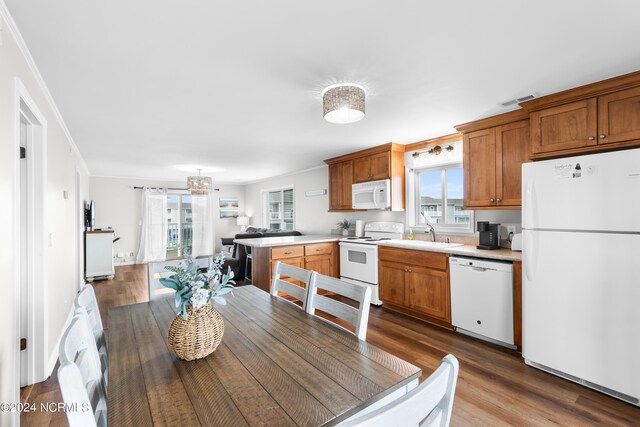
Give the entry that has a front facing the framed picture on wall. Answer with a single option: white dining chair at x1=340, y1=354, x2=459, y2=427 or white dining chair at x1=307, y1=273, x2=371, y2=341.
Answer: white dining chair at x1=340, y1=354, x2=459, y2=427

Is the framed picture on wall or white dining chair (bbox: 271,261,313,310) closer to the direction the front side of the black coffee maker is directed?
the white dining chair

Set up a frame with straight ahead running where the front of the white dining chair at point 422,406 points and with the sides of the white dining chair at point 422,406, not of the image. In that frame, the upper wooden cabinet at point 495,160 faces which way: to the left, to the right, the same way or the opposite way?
to the left

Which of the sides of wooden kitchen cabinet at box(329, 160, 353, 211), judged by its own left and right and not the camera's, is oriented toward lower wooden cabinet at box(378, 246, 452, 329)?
left

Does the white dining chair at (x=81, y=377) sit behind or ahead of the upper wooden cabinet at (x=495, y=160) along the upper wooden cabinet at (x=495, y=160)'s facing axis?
ahead

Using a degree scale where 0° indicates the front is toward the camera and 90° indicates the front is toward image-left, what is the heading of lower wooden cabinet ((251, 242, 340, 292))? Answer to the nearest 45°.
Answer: approximately 315°

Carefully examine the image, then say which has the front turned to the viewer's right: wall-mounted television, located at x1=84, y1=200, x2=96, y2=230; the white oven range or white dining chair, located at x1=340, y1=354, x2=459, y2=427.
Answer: the wall-mounted television

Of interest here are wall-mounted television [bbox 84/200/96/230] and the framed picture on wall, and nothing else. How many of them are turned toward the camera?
1

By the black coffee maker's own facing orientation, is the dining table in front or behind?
in front

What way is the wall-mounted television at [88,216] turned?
to the viewer's right

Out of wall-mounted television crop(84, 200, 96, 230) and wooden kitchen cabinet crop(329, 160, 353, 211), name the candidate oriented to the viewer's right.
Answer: the wall-mounted television

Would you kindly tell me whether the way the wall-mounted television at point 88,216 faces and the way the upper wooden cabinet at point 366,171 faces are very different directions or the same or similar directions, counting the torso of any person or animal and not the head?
very different directions
